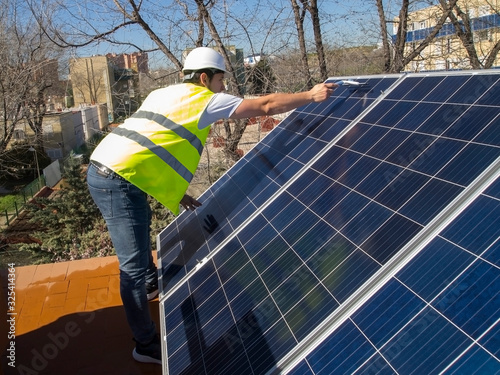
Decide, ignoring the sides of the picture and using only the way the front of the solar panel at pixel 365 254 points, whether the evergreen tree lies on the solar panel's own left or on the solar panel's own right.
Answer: on the solar panel's own right

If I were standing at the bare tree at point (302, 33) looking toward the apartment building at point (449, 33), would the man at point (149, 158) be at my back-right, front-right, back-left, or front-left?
back-right

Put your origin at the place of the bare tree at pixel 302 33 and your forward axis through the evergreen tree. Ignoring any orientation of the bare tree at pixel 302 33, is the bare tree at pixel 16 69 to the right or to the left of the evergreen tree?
right

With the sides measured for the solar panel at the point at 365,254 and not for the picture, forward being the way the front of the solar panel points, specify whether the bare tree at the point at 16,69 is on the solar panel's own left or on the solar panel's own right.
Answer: on the solar panel's own right

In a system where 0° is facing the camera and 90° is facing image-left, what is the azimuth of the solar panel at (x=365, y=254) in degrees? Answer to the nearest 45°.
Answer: approximately 45°

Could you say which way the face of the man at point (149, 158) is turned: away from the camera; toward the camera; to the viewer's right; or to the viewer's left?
to the viewer's right

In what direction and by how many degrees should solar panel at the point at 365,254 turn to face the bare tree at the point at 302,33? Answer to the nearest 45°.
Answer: approximately 135° to its right
